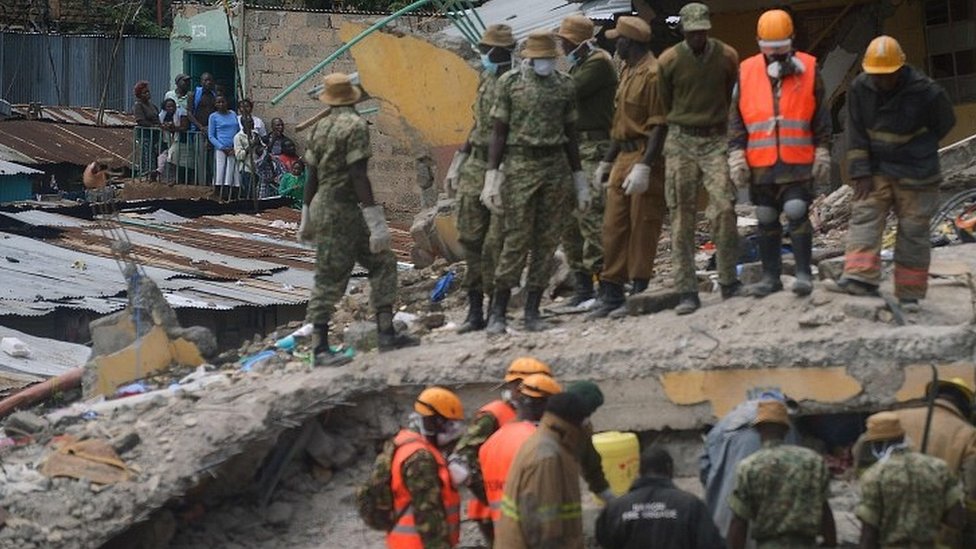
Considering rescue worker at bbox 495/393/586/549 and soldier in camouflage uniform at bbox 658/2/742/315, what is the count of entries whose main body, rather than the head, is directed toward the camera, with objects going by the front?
1

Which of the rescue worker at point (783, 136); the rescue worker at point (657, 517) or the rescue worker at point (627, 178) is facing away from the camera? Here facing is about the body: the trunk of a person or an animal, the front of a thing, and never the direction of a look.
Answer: the rescue worker at point (657, 517)

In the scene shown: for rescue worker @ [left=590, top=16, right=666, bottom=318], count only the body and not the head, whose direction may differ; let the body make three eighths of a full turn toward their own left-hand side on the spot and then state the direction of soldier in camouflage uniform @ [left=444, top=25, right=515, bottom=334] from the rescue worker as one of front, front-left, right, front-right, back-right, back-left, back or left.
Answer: back

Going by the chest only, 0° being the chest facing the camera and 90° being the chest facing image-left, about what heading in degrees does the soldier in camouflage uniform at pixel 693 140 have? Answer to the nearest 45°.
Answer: approximately 0°

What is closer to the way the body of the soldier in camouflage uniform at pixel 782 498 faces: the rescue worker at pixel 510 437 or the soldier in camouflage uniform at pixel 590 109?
the soldier in camouflage uniform

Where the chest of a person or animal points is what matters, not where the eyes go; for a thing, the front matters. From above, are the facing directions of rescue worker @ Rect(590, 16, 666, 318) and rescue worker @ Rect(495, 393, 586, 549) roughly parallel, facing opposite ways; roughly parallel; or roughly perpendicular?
roughly parallel, facing opposite ways

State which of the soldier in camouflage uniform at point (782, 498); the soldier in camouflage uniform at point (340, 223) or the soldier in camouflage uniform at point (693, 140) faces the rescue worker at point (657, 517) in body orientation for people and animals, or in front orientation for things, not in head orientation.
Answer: the soldier in camouflage uniform at point (693, 140)

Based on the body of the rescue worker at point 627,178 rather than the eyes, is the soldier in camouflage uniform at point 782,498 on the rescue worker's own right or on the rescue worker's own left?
on the rescue worker's own left

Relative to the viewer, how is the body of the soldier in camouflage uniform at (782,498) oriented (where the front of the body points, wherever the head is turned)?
away from the camera

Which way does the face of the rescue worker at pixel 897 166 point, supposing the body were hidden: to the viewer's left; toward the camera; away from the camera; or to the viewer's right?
toward the camera

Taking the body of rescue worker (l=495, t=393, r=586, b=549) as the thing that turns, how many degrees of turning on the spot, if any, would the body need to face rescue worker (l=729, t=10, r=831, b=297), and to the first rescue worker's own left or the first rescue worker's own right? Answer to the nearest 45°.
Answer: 0° — they already face them

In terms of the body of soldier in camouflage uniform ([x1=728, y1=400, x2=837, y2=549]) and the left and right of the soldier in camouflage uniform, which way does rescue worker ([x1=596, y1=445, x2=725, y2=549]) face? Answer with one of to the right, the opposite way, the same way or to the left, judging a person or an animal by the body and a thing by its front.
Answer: the same way

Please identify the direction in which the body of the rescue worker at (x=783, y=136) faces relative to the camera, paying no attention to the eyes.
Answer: toward the camera

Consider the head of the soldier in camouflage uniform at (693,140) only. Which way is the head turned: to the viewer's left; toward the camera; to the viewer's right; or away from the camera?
toward the camera

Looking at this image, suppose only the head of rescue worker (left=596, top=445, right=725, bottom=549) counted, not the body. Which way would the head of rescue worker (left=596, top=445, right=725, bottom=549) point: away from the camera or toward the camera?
away from the camera

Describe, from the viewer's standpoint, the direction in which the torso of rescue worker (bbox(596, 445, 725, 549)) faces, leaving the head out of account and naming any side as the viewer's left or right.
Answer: facing away from the viewer

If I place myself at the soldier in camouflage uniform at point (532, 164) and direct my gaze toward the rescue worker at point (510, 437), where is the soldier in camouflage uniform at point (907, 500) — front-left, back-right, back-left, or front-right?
front-left

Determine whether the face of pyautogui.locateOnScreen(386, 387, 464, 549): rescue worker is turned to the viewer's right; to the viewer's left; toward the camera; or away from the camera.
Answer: to the viewer's right

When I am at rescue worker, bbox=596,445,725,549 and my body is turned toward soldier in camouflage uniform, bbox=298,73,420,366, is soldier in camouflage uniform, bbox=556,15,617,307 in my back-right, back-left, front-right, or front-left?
front-right
